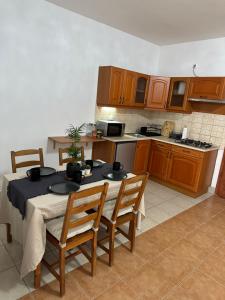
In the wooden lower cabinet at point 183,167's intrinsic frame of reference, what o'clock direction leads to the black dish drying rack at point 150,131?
The black dish drying rack is roughly at 3 o'clock from the wooden lower cabinet.

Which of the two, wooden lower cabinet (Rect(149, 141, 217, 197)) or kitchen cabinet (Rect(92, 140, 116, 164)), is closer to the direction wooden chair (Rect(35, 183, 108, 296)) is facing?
the kitchen cabinet

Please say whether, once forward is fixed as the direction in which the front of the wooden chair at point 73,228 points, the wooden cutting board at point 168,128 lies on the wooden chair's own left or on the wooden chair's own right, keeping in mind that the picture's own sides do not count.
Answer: on the wooden chair's own right

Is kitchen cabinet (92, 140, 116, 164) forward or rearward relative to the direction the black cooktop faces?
forward

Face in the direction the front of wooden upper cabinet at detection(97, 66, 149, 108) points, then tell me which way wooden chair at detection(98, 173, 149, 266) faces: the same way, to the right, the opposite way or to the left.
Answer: the opposite way

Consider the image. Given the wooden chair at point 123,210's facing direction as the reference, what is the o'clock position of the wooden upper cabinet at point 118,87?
The wooden upper cabinet is roughly at 1 o'clock from the wooden chair.

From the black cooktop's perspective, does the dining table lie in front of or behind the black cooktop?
in front

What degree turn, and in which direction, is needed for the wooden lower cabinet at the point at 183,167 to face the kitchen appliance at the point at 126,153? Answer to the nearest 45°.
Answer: approximately 45° to its right

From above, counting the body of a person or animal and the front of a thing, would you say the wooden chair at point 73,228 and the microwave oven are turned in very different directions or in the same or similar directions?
very different directions

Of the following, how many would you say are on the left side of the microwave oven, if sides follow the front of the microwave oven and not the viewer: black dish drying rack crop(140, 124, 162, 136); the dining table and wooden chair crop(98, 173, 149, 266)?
1

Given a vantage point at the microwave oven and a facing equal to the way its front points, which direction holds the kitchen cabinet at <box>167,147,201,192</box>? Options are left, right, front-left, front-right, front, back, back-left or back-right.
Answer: front-left

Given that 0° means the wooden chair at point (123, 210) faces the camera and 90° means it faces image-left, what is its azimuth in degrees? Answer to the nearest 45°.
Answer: approximately 135°

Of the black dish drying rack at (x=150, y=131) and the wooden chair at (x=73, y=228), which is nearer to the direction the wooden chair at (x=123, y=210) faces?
the black dish drying rack

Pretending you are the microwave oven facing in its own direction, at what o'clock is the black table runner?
The black table runner is roughly at 2 o'clock from the microwave oven.

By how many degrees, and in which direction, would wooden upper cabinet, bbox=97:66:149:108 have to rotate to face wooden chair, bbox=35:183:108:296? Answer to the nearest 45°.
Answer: approximately 45° to its right
